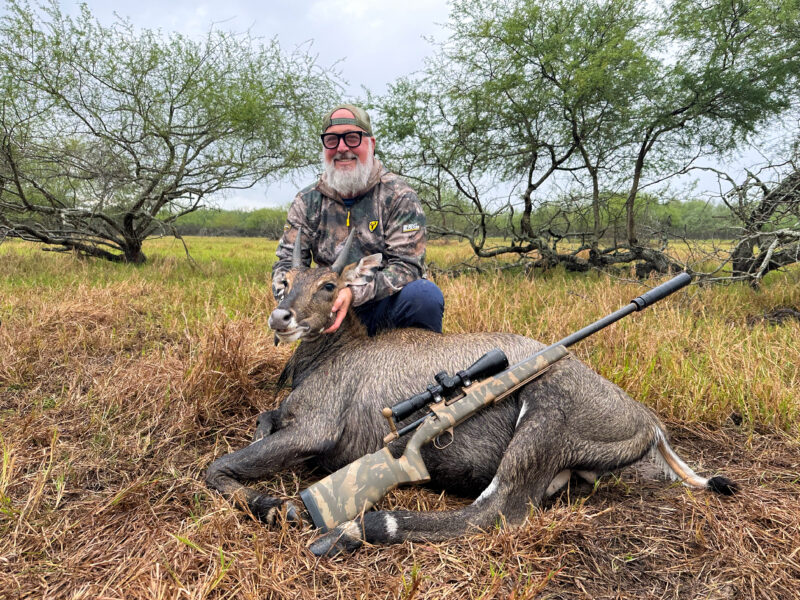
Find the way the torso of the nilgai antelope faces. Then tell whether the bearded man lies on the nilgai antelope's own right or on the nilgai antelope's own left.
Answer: on the nilgai antelope's own right

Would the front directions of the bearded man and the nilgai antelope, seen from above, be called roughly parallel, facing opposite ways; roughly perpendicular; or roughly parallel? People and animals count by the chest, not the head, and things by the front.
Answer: roughly perpendicular

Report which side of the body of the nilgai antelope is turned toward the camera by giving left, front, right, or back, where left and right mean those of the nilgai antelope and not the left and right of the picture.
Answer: left

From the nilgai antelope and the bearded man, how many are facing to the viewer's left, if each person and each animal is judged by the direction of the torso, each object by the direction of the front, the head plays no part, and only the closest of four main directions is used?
1

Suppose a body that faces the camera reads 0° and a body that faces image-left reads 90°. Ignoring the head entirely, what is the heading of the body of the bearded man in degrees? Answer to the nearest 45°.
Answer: approximately 0°

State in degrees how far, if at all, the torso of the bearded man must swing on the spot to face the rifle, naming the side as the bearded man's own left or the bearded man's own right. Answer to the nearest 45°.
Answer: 0° — they already face it

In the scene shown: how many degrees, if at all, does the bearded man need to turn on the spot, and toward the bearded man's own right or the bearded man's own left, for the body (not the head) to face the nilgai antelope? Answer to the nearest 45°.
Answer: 0° — they already face it
